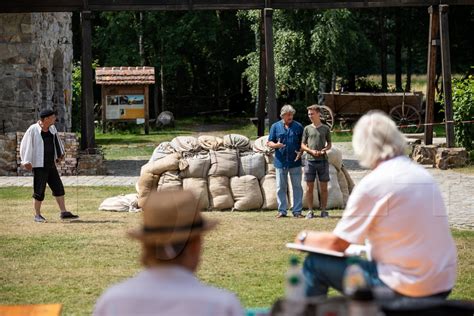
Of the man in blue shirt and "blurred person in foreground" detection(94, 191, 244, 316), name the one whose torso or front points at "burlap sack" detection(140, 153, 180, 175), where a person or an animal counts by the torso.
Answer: the blurred person in foreground

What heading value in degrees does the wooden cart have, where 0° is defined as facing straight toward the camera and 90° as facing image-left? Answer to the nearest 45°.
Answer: approximately 90°

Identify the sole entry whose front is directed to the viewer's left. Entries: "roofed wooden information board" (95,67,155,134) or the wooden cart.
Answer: the wooden cart

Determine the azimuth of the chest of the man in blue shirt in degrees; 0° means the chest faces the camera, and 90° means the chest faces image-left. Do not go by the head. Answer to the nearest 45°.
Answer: approximately 0°

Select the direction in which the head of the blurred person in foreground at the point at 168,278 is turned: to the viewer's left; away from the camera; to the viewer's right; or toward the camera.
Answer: away from the camera

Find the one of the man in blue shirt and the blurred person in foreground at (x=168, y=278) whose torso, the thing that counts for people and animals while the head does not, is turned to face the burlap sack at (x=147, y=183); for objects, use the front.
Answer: the blurred person in foreground

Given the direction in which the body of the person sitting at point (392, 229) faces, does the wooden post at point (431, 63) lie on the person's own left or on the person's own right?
on the person's own right

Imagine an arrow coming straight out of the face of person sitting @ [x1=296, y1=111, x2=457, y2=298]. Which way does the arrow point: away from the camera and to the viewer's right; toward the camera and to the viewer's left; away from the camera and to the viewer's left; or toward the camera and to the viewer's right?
away from the camera and to the viewer's left

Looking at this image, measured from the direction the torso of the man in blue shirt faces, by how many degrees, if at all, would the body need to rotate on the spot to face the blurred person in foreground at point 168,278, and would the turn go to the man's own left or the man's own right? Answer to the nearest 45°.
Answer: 0° — they already face them

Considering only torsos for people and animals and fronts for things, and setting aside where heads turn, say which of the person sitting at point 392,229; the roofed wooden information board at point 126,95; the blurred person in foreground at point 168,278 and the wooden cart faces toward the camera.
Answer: the roofed wooden information board

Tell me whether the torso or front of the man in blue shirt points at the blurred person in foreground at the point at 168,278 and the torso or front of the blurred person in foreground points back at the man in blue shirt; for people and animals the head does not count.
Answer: yes

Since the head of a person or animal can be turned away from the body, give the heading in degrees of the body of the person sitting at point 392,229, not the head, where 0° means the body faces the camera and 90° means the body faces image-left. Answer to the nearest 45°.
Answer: approximately 135°
